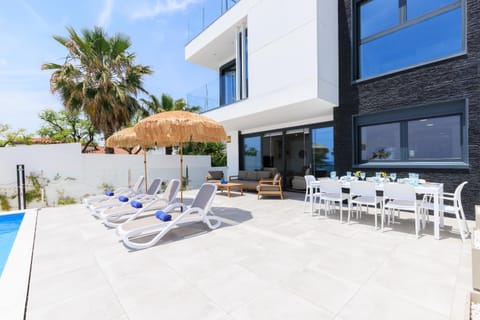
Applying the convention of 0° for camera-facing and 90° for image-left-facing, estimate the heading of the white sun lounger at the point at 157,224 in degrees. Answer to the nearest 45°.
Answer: approximately 45°

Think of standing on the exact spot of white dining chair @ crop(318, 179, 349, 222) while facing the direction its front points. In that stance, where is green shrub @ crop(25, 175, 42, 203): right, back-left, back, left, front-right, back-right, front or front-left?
back-left

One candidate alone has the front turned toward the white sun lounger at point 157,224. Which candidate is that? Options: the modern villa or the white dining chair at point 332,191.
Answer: the modern villa

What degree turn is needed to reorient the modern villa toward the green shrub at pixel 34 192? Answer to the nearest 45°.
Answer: approximately 45° to its right

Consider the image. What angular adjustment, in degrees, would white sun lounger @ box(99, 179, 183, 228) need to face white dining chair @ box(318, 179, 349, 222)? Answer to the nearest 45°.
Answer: approximately 90° to its left

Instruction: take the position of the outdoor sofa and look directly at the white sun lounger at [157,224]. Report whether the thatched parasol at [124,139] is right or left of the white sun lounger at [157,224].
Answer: right

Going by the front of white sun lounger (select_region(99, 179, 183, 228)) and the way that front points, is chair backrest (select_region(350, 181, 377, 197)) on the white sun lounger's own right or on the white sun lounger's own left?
on the white sun lounger's own left

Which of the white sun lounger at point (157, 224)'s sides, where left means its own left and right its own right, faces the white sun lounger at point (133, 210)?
right
